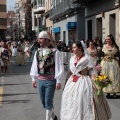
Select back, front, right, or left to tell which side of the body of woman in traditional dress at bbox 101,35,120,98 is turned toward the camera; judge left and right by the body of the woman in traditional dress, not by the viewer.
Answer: front

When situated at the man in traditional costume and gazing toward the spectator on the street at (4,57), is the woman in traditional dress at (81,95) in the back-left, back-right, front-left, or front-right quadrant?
back-right

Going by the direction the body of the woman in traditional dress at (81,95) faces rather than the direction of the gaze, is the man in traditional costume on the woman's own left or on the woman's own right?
on the woman's own right

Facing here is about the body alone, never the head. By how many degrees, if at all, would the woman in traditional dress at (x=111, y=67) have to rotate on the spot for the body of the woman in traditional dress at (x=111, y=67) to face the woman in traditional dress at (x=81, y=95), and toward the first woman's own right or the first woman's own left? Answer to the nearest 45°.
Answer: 0° — they already face them

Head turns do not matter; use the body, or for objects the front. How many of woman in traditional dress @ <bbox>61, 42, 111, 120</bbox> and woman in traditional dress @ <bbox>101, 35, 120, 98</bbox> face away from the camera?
0

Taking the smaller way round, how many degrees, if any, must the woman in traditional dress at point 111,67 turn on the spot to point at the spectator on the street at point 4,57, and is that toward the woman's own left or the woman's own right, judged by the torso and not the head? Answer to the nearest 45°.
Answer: approximately 135° to the woman's own right

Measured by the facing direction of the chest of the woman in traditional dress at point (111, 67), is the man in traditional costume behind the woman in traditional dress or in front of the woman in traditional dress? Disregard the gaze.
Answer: in front

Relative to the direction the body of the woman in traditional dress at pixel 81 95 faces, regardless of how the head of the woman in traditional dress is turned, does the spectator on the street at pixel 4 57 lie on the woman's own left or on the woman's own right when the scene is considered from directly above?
on the woman's own right
